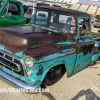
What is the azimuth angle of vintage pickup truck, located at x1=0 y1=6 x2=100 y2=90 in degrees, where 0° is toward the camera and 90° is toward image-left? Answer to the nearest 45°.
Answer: approximately 45°

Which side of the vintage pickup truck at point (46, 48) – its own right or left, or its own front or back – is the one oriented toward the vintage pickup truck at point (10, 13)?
right
